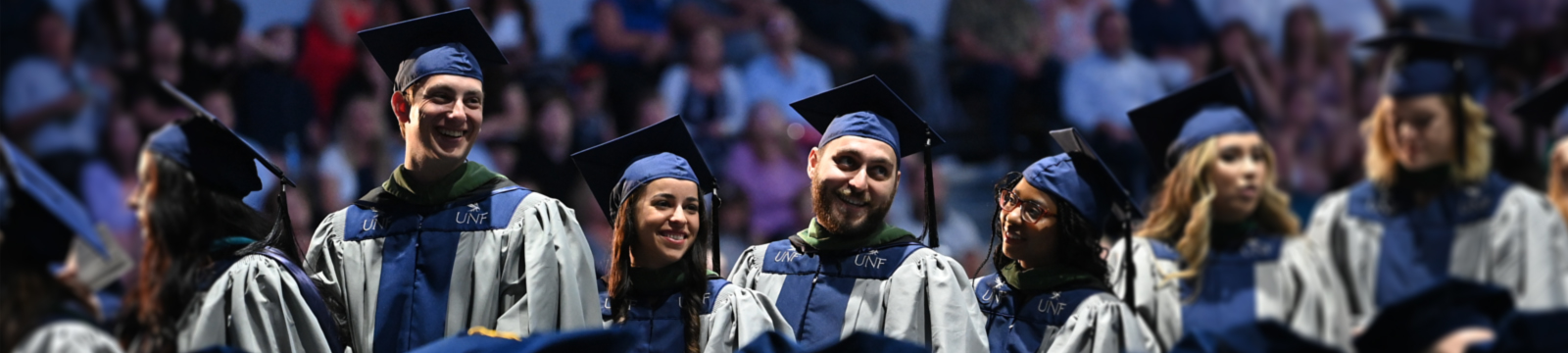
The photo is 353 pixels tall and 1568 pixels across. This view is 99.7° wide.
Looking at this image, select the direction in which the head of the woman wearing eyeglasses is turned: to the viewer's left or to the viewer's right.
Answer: to the viewer's left

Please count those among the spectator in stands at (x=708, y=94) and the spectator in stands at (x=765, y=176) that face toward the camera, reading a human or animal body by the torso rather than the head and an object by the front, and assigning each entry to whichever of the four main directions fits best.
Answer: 2

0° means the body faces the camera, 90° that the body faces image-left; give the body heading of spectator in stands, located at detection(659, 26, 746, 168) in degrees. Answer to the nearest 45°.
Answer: approximately 0°

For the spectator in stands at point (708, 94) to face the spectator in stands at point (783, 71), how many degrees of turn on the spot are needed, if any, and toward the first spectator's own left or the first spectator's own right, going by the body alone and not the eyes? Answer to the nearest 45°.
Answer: approximately 90° to the first spectator's own left

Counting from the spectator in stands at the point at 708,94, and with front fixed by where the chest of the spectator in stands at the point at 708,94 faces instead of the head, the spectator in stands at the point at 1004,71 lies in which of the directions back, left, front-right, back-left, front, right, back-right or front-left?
left

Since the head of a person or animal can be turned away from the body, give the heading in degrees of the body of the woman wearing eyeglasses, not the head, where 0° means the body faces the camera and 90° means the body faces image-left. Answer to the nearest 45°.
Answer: approximately 45°

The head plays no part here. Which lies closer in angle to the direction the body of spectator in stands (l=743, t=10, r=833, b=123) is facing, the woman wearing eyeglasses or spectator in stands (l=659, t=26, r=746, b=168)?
the woman wearing eyeglasses

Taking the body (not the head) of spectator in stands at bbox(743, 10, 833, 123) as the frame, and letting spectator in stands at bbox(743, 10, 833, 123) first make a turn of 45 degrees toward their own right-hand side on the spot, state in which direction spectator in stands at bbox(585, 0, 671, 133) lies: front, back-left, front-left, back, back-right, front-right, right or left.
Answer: front-right

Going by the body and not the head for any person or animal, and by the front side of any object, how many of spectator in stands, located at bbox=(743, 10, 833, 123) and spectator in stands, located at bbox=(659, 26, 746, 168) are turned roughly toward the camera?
2

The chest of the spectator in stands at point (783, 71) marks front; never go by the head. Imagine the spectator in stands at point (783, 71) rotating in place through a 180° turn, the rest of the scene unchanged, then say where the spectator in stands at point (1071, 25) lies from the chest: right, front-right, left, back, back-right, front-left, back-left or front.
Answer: right

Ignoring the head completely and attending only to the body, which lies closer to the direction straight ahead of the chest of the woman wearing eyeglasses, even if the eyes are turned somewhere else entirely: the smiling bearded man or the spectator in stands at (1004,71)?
the smiling bearded man
